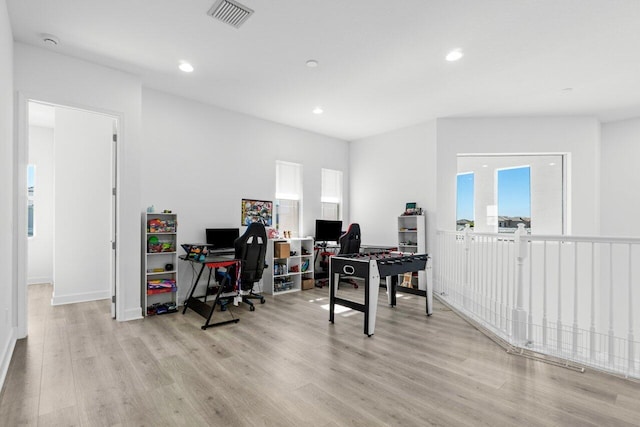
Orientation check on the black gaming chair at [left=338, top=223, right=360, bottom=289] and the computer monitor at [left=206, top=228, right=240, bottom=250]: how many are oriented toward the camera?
1

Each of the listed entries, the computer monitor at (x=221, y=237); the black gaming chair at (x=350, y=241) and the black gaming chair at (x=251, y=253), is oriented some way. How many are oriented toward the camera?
1

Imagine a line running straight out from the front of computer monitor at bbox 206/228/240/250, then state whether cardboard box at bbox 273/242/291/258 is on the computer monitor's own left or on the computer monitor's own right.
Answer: on the computer monitor's own left

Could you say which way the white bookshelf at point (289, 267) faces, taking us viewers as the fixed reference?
facing the viewer and to the right of the viewer

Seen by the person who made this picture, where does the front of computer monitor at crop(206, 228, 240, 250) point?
facing the viewer

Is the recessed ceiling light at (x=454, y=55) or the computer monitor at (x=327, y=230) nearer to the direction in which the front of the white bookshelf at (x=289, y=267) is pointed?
the recessed ceiling light

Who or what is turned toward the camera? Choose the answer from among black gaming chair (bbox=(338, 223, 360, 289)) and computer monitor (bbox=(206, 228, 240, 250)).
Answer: the computer monitor

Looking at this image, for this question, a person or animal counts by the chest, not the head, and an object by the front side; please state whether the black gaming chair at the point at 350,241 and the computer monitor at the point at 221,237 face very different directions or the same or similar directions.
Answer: very different directions

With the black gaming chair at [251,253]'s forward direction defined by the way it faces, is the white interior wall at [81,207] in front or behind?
in front

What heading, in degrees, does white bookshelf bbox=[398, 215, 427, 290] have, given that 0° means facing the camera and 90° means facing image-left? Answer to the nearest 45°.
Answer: approximately 45°

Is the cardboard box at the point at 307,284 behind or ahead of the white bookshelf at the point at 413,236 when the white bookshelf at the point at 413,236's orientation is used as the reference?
ahead

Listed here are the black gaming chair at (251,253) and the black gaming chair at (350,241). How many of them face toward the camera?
0

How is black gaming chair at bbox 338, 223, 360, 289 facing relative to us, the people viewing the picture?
facing away from the viewer and to the left of the viewer

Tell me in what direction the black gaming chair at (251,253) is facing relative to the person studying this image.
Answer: facing away from the viewer and to the left of the viewer
